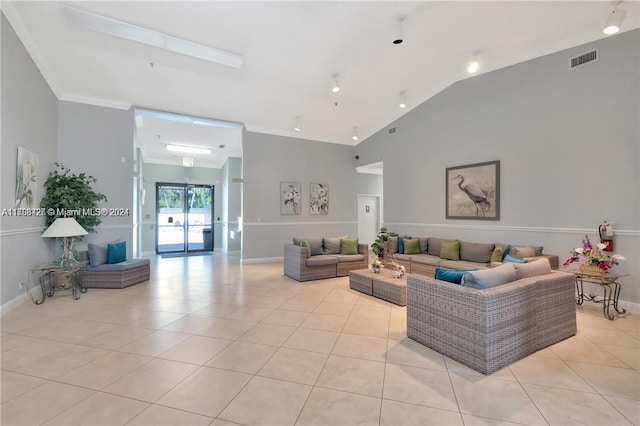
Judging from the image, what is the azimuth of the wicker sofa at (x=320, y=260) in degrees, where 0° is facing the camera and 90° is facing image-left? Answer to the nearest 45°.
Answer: approximately 315°

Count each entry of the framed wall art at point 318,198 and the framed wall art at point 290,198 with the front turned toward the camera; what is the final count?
2

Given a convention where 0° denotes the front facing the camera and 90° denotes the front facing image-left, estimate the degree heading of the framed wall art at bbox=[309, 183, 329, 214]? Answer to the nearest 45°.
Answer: approximately 0°

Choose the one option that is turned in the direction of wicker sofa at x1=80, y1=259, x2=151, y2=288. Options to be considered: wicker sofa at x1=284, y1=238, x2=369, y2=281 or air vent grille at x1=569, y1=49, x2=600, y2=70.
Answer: the air vent grille

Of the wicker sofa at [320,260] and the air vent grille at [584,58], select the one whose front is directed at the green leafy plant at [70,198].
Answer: the air vent grille

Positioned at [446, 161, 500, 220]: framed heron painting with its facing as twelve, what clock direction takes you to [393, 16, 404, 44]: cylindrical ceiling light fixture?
The cylindrical ceiling light fixture is roughly at 11 o'clock from the framed heron painting.

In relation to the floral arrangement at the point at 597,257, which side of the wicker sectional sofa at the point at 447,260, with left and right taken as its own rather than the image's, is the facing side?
left
